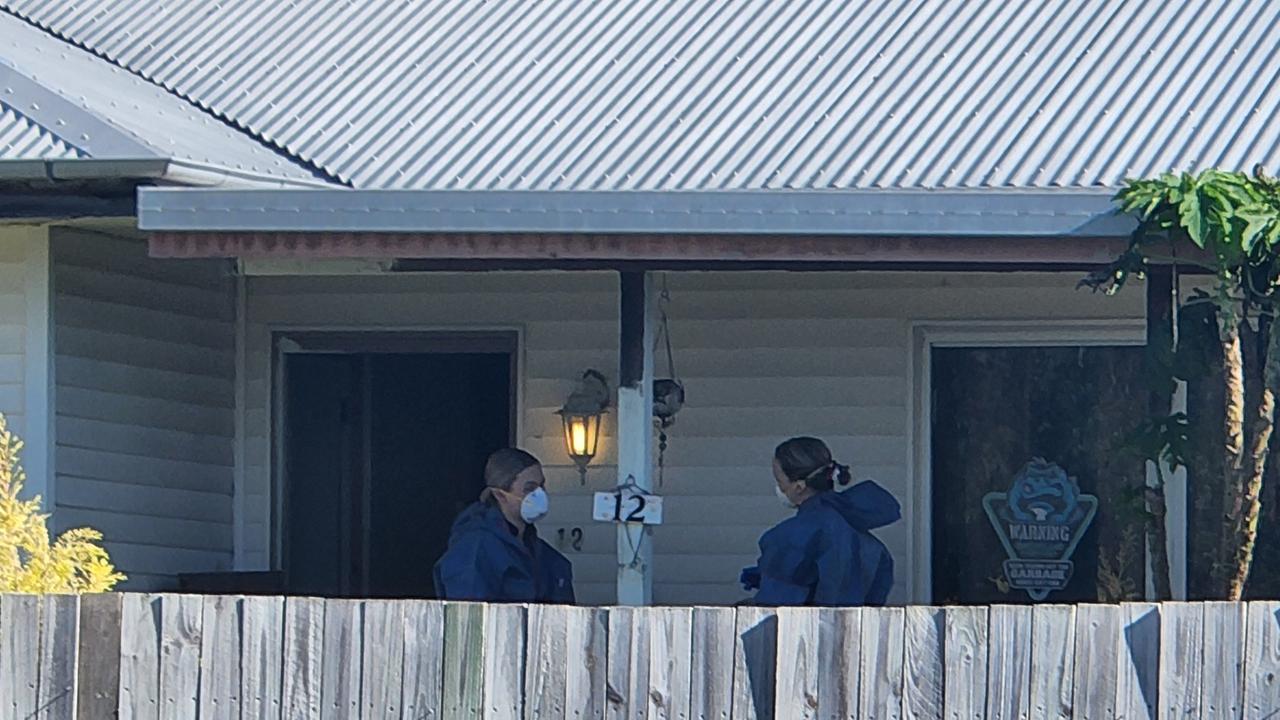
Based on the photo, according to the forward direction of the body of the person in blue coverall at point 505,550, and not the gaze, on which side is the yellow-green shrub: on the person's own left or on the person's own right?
on the person's own right

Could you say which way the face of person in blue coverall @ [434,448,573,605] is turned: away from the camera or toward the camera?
toward the camera

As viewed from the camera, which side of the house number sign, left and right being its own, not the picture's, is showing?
front

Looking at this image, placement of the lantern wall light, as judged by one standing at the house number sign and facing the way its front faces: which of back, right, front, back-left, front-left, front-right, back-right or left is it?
back

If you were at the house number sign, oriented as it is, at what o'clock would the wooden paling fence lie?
The wooden paling fence is roughly at 12 o'clock from the house number sign.

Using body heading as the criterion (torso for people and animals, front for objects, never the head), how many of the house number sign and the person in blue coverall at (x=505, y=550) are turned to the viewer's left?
0

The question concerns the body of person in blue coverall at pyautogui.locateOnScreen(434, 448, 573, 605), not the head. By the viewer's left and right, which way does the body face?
facing the viewer and to the right of the viewer

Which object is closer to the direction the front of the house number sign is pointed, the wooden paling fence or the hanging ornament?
the wooden paling fence

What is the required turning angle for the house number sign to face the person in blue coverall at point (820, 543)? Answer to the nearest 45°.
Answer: approximately 45° to its left

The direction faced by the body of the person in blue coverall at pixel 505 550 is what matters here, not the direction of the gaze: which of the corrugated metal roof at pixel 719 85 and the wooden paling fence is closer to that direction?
the wooden paling fence
